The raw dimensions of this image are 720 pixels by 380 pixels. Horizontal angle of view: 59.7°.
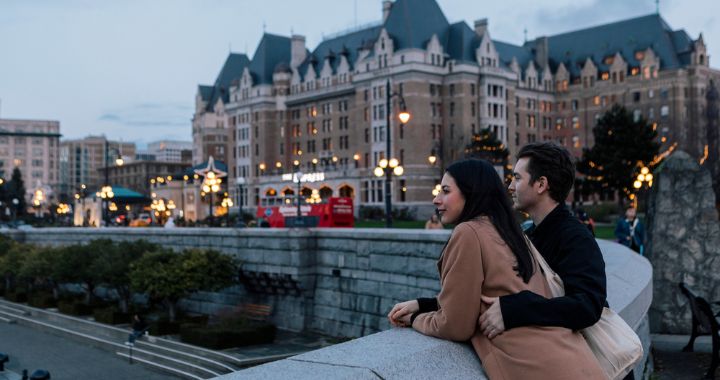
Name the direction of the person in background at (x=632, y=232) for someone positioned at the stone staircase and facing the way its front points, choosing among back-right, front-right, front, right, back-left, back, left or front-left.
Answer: left

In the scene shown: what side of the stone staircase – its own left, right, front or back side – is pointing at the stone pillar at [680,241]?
left

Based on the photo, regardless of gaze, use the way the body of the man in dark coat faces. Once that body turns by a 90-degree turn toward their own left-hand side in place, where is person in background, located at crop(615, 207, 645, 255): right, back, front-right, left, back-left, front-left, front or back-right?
back

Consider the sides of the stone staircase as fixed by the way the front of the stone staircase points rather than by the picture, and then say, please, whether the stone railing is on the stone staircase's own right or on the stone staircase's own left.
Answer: on the stone staircase's own left

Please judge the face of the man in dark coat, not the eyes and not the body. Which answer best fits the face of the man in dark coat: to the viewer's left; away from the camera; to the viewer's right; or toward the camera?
to the viewer's left

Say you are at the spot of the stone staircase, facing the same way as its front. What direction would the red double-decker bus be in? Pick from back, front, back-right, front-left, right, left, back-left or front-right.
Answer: back

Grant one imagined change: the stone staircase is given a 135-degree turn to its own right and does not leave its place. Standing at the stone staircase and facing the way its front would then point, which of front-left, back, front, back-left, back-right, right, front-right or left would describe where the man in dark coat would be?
back

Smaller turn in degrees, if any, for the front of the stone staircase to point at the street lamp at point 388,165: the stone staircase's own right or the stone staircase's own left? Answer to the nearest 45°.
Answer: approximately 135° to the stone staircase's own left
